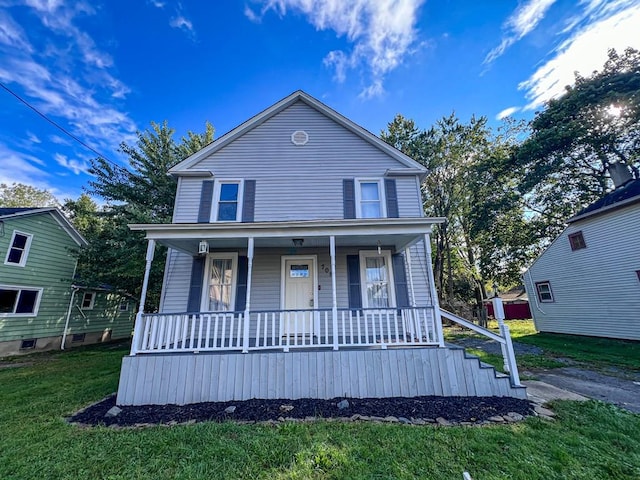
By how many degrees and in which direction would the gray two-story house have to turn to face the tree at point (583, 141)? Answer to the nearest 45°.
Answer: approximately 90° to its left

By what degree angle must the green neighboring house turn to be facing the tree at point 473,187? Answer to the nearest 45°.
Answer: approximately 90° to its left

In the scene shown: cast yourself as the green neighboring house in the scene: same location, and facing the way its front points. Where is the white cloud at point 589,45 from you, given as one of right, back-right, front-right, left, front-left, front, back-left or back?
left

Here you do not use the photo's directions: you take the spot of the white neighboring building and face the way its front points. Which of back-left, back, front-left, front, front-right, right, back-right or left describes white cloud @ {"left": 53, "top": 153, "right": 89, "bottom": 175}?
right

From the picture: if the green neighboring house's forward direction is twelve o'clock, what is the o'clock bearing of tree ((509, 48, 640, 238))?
The tree is roughly at 9 o'clock from the green neighboring house.

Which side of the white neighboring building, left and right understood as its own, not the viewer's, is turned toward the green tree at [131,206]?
right

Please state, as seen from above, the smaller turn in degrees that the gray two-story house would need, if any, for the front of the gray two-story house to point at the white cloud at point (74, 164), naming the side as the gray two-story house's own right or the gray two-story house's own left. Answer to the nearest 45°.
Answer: approximately 90° to the gray two-story house's own right
